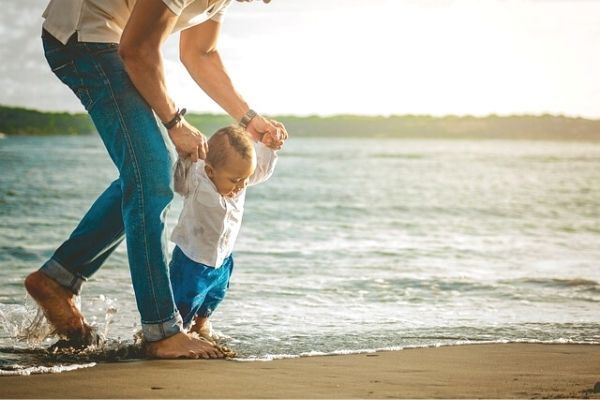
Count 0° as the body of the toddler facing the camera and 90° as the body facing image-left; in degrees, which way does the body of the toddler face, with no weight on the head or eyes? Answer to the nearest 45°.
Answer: approximately 315°

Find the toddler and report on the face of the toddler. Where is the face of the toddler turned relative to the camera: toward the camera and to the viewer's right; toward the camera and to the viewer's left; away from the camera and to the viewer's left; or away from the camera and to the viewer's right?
toward the camera and to the viewer's right

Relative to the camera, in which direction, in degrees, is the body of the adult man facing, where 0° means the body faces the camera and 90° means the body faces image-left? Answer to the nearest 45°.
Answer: approximately 270°
